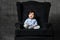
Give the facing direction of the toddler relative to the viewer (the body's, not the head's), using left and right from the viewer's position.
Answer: facing the viewer
